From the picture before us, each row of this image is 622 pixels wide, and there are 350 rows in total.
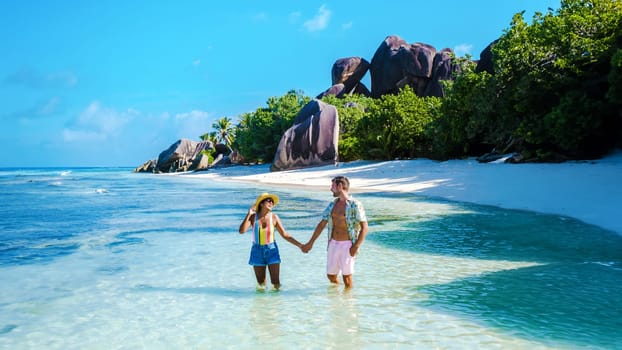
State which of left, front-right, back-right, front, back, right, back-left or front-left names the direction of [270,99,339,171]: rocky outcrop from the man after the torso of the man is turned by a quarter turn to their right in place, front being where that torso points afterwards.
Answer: front-right

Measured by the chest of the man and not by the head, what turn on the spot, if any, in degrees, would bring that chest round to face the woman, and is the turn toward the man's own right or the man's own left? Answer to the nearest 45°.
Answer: approximately 45° to the man's own right

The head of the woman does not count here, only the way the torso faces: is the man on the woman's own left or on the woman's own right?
on the woman's own left

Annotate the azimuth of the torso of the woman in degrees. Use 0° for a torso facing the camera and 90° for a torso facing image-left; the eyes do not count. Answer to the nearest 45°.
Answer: approximately 0°

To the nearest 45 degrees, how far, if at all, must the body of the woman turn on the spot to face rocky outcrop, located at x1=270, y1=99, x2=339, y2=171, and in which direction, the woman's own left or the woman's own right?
approximately 180°

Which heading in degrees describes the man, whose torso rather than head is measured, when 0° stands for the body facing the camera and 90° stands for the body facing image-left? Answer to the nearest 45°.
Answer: approximately 45°
